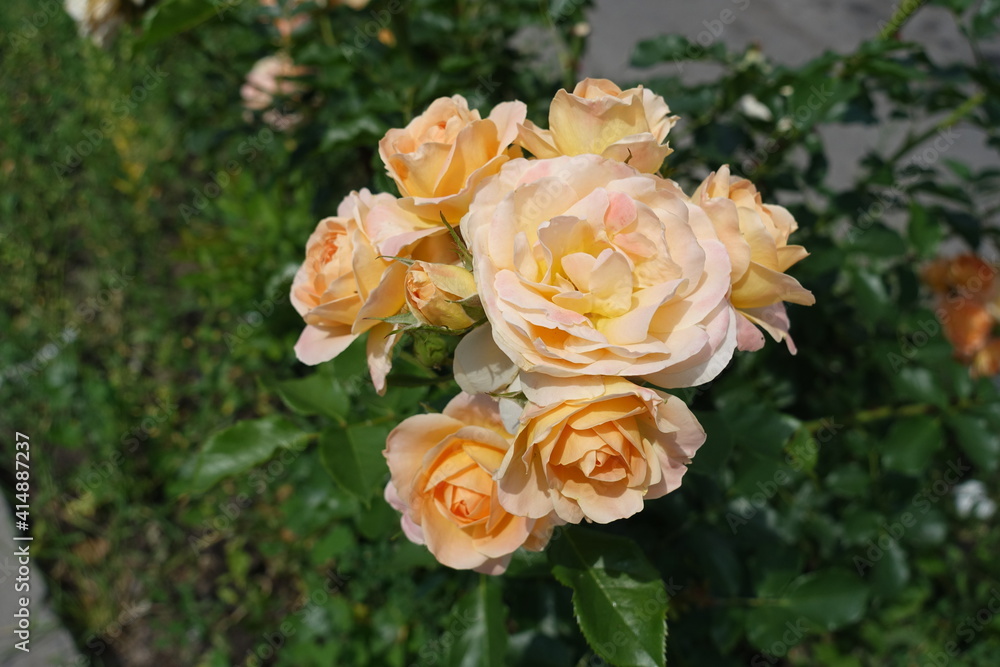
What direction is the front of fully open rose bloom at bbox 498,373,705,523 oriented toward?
toward the camera

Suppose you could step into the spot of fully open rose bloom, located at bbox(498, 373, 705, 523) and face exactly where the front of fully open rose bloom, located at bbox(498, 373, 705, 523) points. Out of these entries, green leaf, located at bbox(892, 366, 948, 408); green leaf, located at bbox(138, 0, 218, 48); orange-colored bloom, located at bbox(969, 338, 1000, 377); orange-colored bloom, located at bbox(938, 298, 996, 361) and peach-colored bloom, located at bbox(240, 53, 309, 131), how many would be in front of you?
0

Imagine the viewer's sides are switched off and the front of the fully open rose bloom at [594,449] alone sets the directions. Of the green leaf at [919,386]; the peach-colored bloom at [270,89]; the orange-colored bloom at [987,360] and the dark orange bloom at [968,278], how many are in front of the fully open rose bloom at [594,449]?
0

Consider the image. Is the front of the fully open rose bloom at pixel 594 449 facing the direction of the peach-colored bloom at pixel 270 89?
no

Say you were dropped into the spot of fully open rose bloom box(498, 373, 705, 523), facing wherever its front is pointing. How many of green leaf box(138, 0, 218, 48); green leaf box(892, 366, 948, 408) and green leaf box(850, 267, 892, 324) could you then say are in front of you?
0

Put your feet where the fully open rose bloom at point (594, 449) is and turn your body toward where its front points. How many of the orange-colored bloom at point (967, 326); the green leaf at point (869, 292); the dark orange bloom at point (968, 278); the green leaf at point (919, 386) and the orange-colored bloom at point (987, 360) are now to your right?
0

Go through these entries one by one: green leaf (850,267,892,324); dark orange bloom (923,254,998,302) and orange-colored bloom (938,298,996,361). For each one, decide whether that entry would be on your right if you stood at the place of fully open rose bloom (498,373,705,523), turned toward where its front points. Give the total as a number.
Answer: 0

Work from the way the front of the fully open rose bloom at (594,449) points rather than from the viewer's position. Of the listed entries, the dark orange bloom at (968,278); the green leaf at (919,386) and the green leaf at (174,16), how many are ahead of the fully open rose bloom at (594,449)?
0
